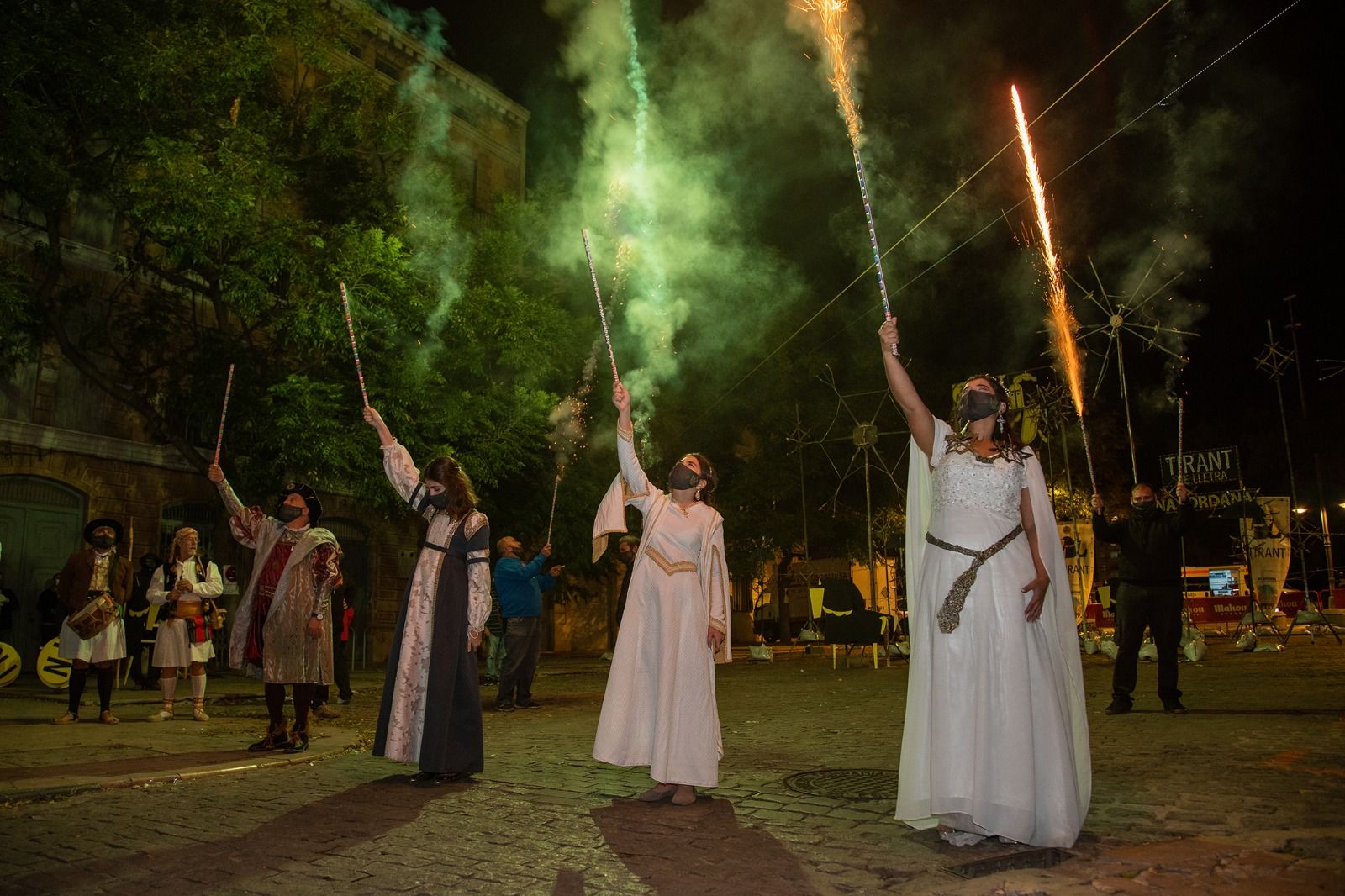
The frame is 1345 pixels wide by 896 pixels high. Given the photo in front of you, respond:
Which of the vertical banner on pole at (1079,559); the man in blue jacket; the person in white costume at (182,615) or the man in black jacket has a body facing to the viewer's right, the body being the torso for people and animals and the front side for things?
the man in blue jacket

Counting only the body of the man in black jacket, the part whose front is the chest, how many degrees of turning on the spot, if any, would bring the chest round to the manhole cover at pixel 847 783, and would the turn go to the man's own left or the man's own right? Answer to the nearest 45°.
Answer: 0° — they already face it

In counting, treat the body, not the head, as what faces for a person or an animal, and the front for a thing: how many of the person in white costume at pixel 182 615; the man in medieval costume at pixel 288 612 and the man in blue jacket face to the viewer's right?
1

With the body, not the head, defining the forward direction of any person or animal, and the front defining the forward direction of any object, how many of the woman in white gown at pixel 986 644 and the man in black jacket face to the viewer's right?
0

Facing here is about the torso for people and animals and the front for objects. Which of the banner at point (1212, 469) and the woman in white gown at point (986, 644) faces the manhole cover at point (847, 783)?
the banner
